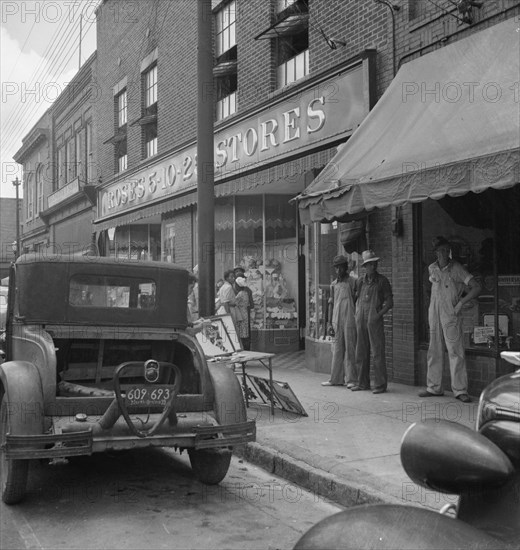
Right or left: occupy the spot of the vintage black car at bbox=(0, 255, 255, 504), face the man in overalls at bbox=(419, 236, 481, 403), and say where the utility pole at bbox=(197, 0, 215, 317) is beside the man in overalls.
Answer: left

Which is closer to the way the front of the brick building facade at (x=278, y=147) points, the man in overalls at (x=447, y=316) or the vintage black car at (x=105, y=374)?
the vintage black car

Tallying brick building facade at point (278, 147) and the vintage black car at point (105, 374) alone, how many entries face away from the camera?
1

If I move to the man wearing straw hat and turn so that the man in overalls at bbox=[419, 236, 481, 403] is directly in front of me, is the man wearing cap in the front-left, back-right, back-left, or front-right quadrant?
back-left

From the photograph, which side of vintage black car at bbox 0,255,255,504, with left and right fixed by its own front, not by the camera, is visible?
back

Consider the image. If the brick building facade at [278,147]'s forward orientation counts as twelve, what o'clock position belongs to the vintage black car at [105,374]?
The vintage black car is roughly at 11 o'clock from the brick building facade.

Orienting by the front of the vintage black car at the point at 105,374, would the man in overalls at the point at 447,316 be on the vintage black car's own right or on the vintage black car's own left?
on the vintage black car's own right

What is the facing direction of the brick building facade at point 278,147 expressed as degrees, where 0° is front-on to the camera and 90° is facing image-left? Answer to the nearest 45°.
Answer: approximately 45°
